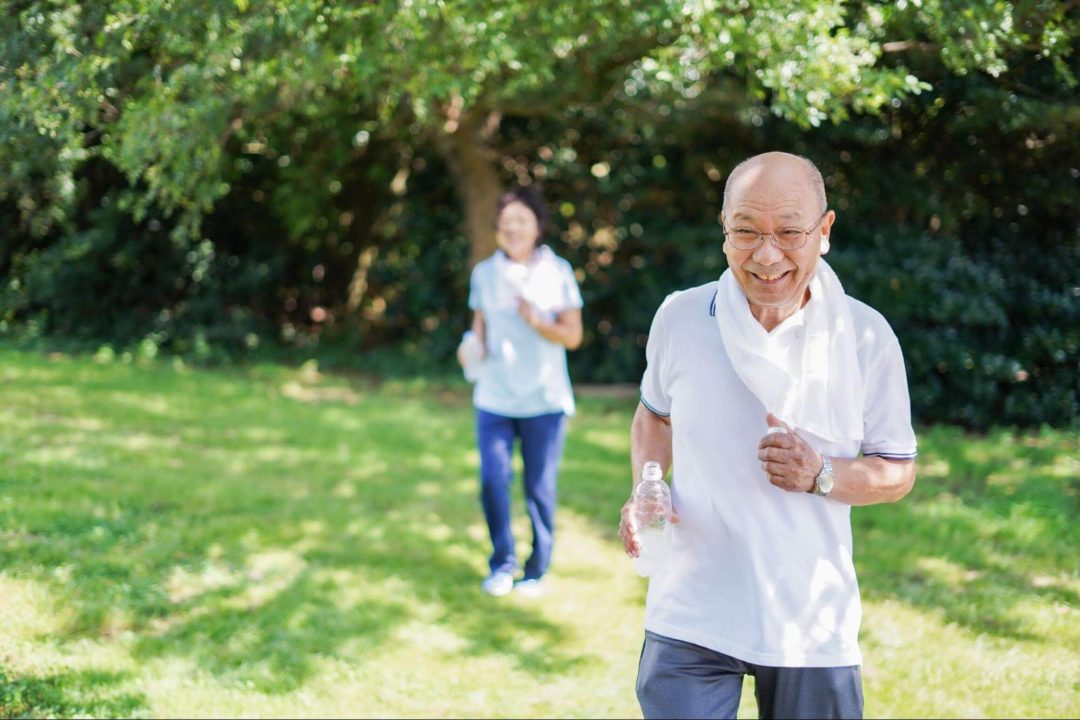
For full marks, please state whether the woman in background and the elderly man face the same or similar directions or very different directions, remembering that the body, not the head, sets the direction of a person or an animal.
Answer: same or similar directions

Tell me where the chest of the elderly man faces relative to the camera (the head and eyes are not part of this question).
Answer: toward the camera

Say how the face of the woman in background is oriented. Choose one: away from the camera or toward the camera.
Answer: toward the camera

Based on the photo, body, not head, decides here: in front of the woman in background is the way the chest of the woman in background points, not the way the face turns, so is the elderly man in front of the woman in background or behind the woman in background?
in front

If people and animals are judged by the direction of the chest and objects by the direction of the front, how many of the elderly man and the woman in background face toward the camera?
2

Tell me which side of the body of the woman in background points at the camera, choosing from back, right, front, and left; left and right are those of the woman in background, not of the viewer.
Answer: front

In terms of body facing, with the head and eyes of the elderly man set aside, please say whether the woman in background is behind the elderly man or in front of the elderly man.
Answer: behind
